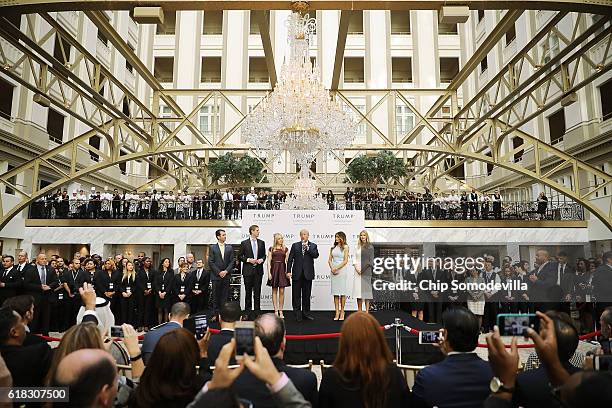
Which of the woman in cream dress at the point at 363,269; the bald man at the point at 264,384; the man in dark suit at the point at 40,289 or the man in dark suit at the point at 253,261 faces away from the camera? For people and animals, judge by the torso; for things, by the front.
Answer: the bald man

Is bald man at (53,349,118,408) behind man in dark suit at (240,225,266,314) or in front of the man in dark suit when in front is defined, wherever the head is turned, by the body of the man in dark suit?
in front

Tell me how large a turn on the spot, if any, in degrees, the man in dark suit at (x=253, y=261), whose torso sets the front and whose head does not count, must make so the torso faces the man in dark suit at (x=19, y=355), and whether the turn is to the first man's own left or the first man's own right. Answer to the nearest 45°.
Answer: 0° — they already face them

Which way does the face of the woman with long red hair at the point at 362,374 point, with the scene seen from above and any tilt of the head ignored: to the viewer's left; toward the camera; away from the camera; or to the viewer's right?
away from the camera

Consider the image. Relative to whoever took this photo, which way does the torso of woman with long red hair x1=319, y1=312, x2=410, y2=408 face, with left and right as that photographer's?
facing away from the viewer

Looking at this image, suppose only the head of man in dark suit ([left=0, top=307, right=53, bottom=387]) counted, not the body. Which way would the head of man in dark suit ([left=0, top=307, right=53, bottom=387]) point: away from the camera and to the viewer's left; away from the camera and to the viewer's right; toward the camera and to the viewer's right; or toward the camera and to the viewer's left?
away from the camera and to the viewer's right

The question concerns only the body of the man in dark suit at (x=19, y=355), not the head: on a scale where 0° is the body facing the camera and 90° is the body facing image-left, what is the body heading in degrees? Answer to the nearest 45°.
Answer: approximately 225°

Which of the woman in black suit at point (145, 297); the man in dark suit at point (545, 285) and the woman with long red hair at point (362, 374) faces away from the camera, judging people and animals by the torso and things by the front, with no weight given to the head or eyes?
the woman with long red hair

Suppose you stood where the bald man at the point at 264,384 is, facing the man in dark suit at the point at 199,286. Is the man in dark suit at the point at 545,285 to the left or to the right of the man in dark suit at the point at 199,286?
right

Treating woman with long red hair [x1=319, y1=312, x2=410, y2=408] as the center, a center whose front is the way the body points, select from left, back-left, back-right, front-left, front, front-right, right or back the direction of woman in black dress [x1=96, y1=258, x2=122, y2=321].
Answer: front-left
